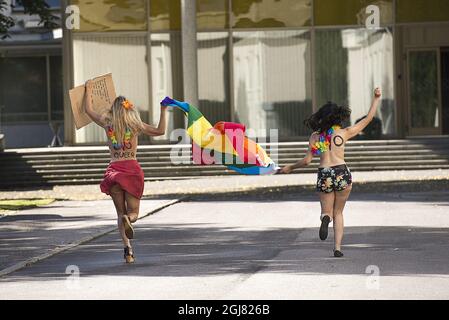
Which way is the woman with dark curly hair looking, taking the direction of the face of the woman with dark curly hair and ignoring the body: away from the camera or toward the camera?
away from the camera

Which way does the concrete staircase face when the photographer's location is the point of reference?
facing the viewer

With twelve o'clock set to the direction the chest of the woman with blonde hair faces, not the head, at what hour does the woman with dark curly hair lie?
The woman with dark curly hair is roughly at 3 o'clock from the woman with blonde hair.

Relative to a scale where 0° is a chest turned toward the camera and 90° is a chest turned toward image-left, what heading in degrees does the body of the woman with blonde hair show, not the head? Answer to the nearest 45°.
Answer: approximately 180°

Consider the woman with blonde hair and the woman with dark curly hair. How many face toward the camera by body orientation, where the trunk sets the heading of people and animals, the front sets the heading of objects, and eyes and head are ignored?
0

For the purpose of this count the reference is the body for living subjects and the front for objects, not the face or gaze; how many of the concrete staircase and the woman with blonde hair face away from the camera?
1

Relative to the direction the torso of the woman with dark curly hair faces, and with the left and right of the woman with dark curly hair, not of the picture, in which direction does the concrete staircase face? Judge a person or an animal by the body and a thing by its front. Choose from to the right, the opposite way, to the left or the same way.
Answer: the opposite way

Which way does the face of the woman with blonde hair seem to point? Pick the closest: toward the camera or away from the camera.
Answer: away from the camera

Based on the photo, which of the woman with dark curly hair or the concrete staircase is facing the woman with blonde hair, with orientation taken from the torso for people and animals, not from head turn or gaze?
the concrete staircase

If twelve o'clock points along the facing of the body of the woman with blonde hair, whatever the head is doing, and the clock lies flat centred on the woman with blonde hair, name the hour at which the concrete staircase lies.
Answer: The concrete staircase is roughly at 12 o'clock from the woman with blonde hair.

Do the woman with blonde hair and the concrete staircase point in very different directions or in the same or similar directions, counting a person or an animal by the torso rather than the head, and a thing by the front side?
very different directions

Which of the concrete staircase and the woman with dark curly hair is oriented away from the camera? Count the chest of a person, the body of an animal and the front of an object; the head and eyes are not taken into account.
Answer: the woman with dark curly hair

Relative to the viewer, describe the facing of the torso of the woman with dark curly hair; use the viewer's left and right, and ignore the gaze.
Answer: facing away from the viewer

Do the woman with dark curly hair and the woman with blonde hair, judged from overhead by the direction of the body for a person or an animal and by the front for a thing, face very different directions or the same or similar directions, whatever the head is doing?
same or similar directions

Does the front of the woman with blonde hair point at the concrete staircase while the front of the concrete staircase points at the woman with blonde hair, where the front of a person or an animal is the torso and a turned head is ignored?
yes

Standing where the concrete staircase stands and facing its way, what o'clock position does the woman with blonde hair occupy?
The woman with blonde hair is roughly at 12 o'clock from the concrete staircase.

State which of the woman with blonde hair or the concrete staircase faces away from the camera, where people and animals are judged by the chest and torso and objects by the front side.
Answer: the woman with blonde hair

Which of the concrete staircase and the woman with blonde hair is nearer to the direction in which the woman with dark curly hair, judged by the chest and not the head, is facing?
the concrete staircase

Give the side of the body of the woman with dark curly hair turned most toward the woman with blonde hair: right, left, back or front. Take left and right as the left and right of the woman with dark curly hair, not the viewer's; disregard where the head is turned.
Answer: left
